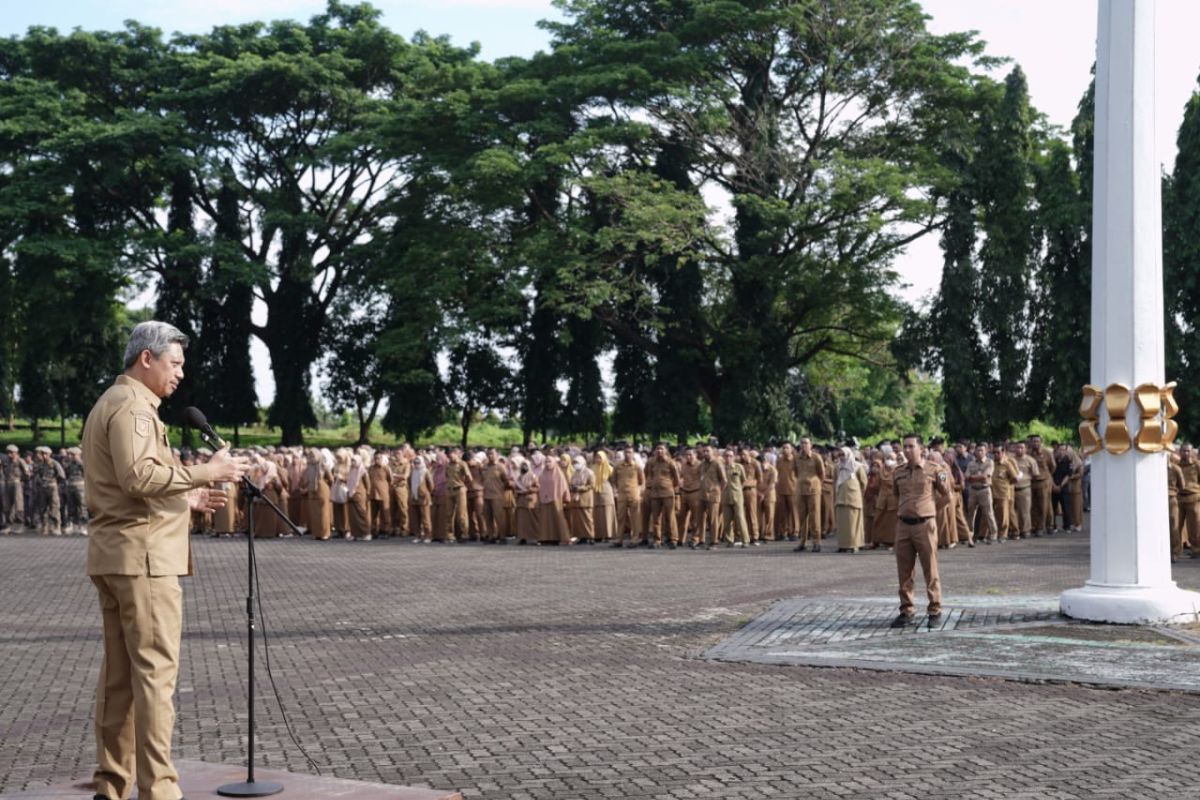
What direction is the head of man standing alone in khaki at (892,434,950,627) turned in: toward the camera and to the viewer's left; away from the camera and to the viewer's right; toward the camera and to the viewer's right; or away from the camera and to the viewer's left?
toward the camera and to the viewer's left

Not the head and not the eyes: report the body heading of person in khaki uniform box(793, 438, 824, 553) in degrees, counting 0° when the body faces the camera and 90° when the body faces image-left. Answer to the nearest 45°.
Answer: approximately 45°

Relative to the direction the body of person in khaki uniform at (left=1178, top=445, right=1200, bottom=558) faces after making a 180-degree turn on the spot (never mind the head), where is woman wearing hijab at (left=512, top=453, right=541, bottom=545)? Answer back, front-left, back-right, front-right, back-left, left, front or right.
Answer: back-left

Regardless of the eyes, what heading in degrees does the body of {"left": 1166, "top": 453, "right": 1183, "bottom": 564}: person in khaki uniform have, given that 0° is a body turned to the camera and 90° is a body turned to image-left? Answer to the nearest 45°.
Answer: approximately 45°

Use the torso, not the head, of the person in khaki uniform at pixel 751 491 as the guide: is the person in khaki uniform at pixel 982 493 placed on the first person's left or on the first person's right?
on the first person's left

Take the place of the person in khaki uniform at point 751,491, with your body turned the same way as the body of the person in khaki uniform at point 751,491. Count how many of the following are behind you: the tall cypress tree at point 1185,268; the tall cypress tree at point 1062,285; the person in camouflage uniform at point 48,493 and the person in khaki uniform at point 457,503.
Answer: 2

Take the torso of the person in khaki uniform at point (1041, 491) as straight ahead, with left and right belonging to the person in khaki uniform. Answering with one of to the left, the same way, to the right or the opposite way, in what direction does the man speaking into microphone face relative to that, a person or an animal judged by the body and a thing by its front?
the opposite way

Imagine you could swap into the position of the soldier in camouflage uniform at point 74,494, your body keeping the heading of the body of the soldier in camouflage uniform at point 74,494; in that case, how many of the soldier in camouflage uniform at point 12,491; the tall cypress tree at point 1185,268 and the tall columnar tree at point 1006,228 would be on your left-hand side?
2

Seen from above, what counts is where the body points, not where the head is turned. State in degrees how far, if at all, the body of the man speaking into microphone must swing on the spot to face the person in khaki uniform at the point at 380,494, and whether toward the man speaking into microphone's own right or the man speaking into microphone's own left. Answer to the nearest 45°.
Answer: approximately 90° to the man speaking into microphone's own left

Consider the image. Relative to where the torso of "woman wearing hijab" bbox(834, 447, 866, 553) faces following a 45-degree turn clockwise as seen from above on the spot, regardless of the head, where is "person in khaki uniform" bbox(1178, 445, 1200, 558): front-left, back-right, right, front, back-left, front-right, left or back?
back

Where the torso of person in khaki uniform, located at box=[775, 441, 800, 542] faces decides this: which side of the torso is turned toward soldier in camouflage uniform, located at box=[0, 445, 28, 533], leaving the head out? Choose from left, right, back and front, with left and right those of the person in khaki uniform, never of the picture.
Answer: right

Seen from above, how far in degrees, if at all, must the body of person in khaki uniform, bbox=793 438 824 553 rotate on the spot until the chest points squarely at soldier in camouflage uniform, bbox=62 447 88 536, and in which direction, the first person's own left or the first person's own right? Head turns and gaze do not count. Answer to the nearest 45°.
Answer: approximately 45° to the first person's own right

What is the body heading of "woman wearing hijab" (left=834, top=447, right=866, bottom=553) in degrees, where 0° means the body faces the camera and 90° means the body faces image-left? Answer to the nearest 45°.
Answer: approximately 45°

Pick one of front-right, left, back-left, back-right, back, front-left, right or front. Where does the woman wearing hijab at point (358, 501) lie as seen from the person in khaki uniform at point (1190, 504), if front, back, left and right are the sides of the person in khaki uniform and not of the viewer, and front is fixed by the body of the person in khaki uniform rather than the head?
front-right

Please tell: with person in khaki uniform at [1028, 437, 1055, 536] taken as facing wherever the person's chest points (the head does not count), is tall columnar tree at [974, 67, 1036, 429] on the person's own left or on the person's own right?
on the person's own right

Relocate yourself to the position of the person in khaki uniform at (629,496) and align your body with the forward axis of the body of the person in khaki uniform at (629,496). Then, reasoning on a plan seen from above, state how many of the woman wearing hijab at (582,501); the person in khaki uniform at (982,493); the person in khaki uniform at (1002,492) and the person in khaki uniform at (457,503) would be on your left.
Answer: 2
